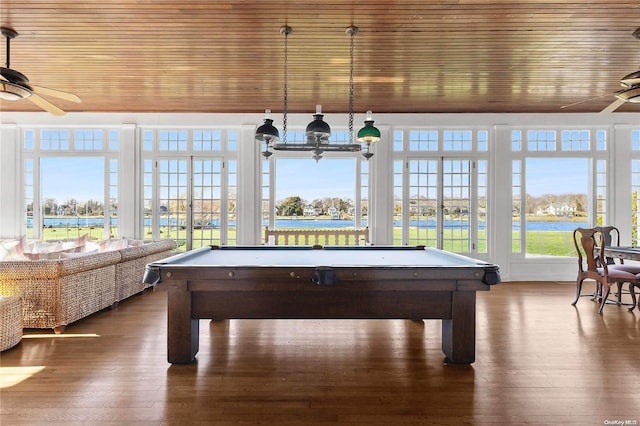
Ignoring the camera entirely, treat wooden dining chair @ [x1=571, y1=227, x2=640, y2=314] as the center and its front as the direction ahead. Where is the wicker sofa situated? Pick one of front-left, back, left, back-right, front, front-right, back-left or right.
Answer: back

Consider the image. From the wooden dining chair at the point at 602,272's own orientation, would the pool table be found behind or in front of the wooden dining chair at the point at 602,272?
behind

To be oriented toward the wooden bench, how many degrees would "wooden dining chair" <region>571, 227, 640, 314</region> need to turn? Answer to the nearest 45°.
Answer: approximately 135° to its left

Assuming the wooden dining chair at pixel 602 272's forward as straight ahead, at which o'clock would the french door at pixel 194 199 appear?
The french door is roughly at 7 o'clock from the wooden dining chair.

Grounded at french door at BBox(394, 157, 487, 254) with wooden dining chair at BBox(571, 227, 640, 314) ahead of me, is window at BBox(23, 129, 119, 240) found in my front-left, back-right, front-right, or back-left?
back-right

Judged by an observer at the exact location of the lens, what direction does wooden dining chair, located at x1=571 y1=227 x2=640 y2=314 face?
facing away from the viewer and to the right of the viewer

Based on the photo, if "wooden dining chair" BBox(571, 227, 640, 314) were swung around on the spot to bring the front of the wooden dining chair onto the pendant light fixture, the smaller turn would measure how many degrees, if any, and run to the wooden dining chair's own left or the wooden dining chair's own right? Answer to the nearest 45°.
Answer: approximately 180°

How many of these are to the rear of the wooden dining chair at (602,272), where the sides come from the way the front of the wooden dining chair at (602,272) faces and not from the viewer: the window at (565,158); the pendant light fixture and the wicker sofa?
2

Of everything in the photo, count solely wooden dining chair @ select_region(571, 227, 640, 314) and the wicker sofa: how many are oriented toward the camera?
0

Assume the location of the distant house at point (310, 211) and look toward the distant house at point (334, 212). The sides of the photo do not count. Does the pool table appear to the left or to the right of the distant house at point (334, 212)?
right

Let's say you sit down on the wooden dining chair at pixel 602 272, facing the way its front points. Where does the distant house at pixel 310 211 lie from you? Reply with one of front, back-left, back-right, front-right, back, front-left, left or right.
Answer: back-left

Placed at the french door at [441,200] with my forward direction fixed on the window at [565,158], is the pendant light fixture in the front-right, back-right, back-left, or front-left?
back-right
